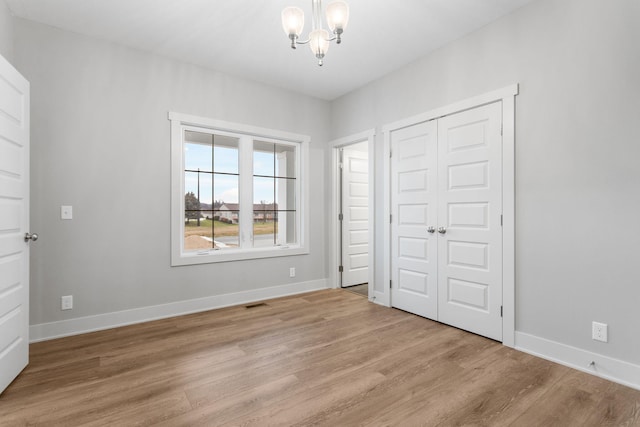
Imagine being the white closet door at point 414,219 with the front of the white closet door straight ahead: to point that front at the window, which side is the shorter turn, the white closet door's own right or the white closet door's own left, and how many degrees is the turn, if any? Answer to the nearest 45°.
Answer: approximately 45° to the white closet door's own right

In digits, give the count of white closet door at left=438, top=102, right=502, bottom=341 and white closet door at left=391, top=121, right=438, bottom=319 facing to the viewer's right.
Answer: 0

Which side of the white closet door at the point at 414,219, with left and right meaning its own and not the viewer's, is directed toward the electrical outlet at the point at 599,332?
left

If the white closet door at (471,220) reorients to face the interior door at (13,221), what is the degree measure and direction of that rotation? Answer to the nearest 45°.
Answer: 0° — it already faces it

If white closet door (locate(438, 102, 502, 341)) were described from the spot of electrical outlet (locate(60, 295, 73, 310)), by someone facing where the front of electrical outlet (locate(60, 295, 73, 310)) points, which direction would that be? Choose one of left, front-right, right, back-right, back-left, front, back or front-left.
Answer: front-left

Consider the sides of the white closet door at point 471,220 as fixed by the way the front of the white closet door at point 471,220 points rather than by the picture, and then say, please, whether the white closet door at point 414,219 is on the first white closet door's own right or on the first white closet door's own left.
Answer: on the first white closet door's own right

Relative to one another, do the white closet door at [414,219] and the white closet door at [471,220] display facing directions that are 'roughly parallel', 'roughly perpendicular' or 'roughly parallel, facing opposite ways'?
roughly parallel

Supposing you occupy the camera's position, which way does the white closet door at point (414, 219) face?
facing the viewer and to the left of the viewer

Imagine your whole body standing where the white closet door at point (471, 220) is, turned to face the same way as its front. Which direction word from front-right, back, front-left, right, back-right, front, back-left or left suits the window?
front-right

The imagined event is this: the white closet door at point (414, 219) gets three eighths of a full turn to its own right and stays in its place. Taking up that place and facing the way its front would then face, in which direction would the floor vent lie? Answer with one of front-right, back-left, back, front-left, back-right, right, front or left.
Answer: left

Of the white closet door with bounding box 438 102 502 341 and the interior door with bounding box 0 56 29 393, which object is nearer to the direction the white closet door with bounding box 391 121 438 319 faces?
the interior door

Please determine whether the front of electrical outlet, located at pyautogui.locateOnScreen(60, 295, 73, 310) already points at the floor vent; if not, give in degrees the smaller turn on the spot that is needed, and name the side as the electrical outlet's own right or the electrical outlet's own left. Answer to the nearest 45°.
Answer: approximately 90° to the electrical outlet's own left

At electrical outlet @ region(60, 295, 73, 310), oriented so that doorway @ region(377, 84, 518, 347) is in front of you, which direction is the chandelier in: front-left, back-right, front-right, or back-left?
front-right

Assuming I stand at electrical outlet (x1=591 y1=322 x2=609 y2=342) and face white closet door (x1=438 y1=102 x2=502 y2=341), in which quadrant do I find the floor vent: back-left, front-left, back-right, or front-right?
front-left

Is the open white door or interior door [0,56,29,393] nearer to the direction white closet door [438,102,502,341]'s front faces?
the interior door

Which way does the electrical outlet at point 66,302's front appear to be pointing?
toward the camera
